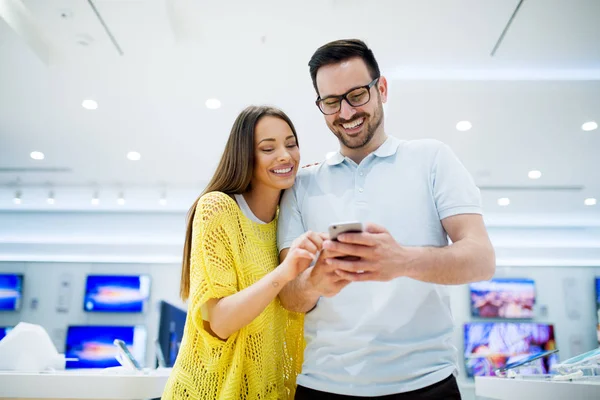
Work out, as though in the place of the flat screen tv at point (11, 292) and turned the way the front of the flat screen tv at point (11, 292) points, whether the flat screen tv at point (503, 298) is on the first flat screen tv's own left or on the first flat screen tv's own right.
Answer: on the first flat screen tv's own left

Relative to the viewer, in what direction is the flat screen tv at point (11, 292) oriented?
toward the camera

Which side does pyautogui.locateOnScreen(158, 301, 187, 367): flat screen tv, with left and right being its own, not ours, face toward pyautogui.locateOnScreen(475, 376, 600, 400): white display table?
front

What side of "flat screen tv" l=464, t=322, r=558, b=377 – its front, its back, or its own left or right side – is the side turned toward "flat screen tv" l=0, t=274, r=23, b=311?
right

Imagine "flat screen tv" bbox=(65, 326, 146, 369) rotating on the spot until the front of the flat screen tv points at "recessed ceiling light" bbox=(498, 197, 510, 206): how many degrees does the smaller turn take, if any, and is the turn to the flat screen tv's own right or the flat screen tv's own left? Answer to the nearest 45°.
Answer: approximately 45° to the flat screen tv's own left

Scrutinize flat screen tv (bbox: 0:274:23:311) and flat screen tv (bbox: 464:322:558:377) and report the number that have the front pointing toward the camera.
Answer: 2

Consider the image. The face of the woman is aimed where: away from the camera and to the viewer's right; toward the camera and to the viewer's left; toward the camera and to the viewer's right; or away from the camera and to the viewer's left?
toward the camera and to the viewer's right

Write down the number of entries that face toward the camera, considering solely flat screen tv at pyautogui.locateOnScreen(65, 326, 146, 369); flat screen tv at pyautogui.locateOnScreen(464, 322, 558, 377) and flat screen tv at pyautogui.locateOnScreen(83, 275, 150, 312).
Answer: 3

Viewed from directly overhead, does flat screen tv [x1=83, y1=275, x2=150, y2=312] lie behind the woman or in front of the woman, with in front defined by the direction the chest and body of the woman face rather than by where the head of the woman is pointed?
behind

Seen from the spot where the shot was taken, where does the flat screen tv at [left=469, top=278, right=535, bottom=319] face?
facing the viewer

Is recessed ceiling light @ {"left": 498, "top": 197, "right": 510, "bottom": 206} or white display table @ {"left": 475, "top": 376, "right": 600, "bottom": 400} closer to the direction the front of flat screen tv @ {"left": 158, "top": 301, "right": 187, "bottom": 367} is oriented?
the white display table

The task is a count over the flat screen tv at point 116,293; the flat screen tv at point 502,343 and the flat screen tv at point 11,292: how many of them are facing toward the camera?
3

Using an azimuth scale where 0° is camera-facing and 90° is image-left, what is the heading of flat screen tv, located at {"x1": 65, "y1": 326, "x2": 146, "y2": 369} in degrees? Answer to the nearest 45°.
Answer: approximately 0°

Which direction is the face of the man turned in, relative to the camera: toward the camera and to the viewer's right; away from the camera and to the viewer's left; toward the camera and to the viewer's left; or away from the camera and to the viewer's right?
toward the camera and to the viewer's left
